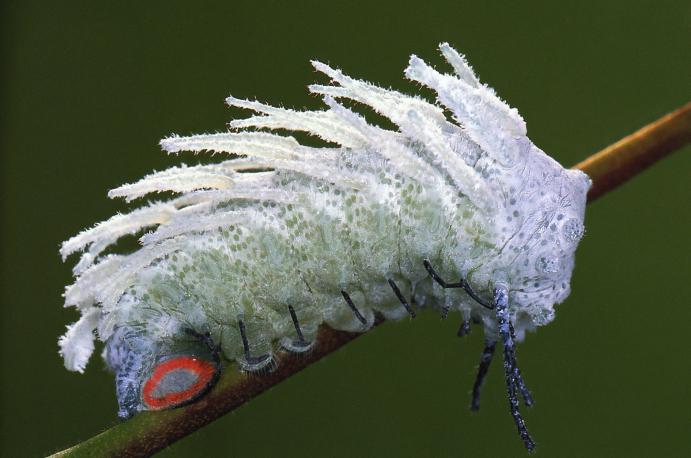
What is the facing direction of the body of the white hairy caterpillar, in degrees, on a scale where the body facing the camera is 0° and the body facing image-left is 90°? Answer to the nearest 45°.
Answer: approximately 270°
